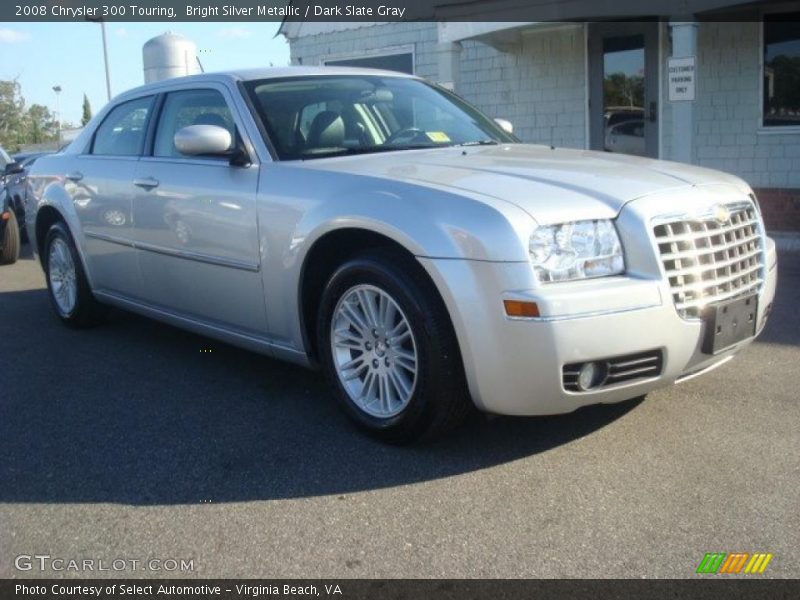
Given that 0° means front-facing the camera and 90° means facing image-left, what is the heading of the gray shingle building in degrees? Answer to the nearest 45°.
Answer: approximately 0°

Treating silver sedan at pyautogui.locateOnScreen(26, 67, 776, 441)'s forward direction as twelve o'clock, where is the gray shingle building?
The gray shingle building is roughly at 8 o'clock from the silver sedan.

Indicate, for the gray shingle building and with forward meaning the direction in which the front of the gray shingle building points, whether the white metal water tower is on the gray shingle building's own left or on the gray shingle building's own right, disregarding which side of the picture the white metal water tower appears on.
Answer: on the gray shingle building's own right

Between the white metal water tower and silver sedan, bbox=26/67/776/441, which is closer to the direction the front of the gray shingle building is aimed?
the silver sedan

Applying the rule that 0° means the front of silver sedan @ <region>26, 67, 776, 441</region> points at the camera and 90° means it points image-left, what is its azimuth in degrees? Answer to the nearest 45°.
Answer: approximately 315°

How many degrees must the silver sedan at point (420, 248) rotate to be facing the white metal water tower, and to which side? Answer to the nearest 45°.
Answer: approximately 135° to its left

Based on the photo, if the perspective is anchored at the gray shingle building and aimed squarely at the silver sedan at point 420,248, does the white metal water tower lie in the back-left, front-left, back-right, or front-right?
back-right
